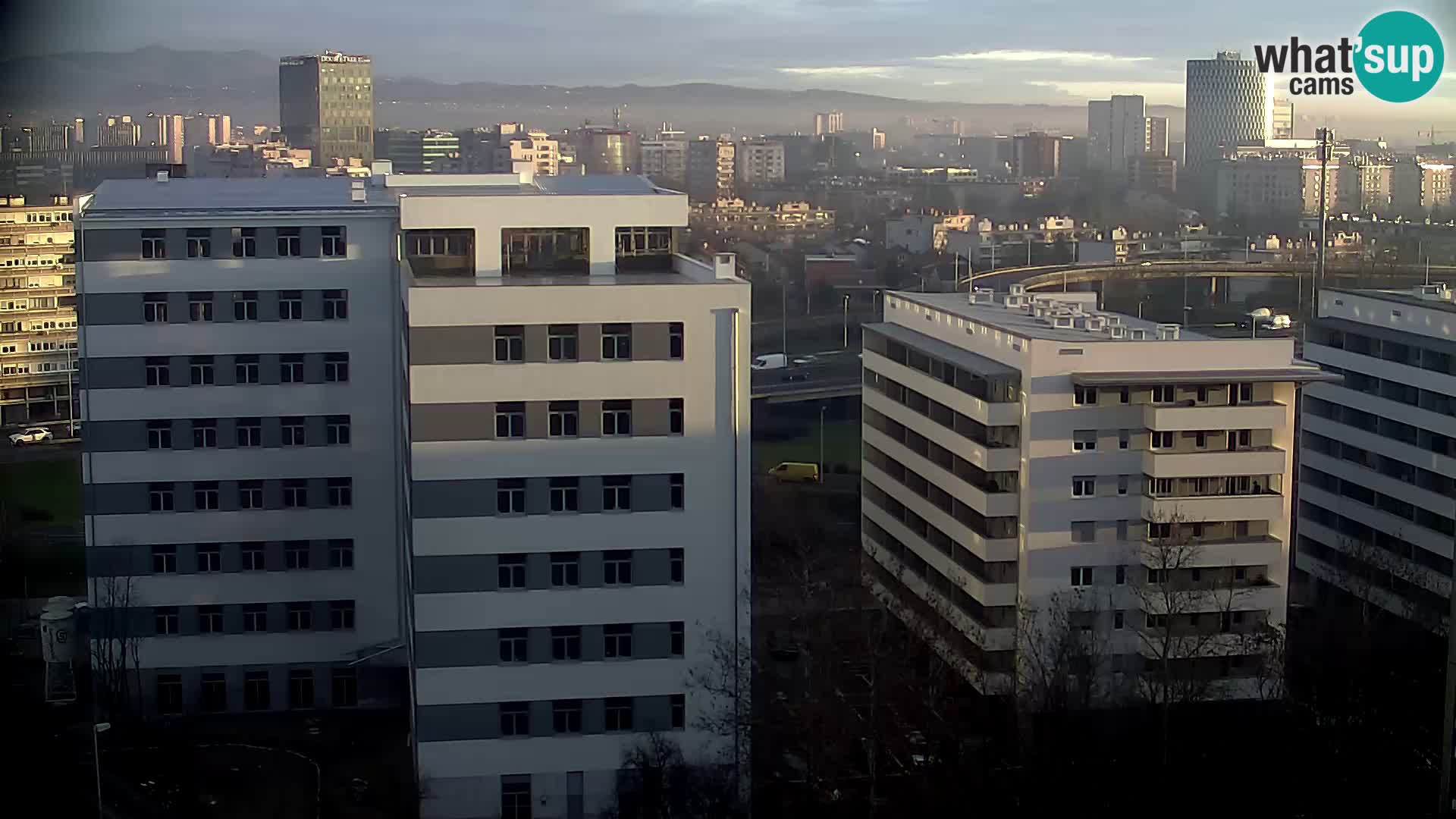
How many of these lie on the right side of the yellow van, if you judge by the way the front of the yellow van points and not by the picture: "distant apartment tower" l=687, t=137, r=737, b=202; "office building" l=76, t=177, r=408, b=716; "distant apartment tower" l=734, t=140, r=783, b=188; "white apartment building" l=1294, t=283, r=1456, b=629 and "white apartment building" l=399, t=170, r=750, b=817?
2

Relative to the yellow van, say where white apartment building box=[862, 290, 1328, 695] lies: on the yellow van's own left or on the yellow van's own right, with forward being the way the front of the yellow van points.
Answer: on the yellow van's own left

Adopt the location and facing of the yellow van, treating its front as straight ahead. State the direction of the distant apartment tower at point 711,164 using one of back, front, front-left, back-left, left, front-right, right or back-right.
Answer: right

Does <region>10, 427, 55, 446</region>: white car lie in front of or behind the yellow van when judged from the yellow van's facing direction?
in front

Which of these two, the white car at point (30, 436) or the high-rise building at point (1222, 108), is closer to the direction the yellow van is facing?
the white car

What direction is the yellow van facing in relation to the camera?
to the viewer's left

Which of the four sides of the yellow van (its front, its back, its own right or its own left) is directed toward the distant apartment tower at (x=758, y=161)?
right

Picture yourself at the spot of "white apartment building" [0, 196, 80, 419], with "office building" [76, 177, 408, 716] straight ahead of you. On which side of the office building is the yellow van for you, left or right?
left

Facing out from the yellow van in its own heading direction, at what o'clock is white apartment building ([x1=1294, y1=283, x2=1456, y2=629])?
The white apartment building is roughly at 8 o'clock from the yellow van.

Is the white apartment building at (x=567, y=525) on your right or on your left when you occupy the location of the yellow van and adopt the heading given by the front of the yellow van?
on your left

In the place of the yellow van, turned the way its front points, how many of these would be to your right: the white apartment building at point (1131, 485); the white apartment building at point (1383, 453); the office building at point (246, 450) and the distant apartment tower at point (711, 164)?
1
